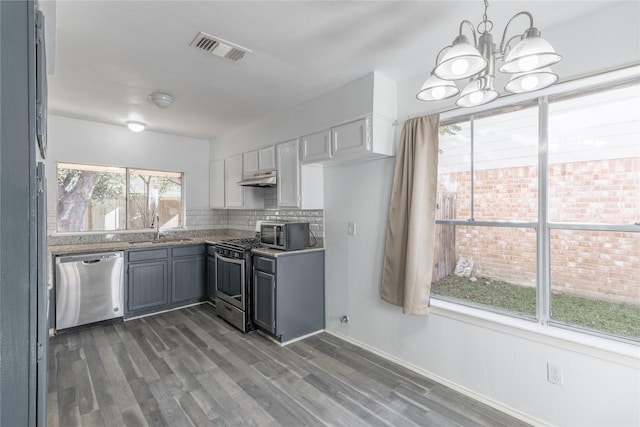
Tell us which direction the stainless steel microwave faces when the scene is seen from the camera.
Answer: facing the viewer and to the left of the viewer

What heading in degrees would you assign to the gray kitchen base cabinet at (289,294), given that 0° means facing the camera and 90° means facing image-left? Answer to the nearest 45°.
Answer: approximately 45°

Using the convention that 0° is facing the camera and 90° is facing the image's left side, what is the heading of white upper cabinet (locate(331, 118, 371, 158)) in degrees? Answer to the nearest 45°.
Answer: approximately 45°

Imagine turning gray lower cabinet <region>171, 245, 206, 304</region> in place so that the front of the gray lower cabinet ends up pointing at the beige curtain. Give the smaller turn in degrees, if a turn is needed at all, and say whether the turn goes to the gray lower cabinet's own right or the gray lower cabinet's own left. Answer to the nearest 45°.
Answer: approximately 45° to the gray lower cabinet's own left

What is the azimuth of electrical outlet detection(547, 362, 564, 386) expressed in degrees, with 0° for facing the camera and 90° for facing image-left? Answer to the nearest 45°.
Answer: approximately 45°

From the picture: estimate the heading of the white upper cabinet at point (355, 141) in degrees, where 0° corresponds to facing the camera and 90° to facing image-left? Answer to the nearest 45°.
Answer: approximately 45°

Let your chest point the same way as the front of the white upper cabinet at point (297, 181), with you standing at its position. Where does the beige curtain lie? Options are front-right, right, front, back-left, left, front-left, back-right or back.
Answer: left

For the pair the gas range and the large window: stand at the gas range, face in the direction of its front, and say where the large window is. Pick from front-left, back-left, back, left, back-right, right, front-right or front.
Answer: left

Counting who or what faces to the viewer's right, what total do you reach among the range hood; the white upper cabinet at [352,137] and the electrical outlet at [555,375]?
0

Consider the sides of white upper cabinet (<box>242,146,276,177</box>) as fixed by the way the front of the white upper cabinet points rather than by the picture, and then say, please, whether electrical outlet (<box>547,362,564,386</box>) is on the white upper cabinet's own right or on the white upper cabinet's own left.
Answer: on the white upper cabinet's own left

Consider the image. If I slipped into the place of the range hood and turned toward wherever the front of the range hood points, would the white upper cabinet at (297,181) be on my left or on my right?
on my left

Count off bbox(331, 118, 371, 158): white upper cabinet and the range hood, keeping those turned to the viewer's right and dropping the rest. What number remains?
0

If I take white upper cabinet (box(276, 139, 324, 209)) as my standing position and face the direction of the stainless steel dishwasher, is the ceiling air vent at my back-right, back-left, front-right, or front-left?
front-left
